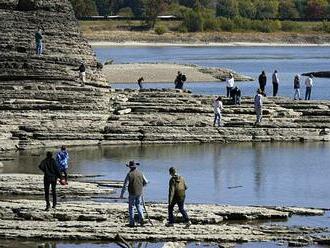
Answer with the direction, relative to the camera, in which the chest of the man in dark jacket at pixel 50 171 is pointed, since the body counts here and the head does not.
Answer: away from the camera

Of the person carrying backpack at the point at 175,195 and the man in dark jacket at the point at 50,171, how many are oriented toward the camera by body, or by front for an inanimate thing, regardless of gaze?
0

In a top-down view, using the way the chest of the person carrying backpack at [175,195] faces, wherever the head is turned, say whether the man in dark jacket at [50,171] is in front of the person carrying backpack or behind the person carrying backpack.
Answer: in front

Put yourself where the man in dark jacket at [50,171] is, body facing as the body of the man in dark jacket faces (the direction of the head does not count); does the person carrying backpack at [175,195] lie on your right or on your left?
on your right

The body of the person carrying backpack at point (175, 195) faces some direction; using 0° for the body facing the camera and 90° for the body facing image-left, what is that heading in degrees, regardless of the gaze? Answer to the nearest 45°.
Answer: approximately 135°
